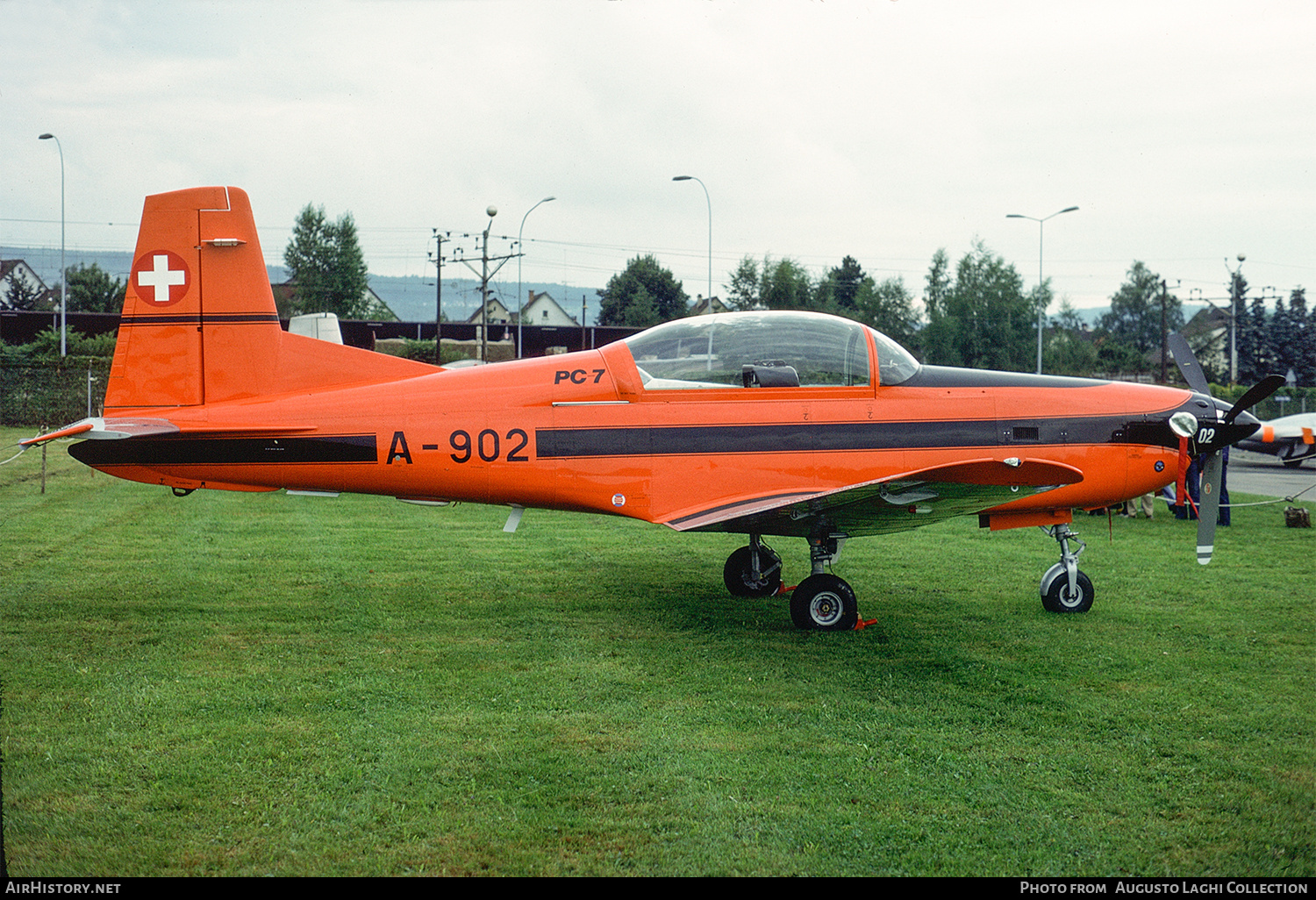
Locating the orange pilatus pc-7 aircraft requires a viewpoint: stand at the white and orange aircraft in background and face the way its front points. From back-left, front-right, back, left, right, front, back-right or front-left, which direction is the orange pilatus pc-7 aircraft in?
front-left

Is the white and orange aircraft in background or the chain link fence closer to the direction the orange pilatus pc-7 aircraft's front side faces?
the white and orange aircraft in background

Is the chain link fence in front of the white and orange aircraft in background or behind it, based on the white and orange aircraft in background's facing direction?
in front

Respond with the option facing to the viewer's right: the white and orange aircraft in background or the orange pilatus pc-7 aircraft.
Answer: the orange pilatus pc-7 aircraft

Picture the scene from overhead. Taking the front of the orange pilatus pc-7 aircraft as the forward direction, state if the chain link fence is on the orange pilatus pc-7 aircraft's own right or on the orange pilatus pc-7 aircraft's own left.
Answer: on the orange pilatus pc-7 aircraft's own left

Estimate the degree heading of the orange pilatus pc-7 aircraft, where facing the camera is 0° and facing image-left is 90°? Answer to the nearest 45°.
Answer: approximately 270°

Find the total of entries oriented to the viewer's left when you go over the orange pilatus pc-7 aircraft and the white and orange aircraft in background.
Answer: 1

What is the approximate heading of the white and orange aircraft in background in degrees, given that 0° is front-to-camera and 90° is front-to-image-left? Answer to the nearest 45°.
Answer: approximately 90°
